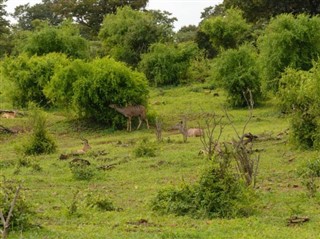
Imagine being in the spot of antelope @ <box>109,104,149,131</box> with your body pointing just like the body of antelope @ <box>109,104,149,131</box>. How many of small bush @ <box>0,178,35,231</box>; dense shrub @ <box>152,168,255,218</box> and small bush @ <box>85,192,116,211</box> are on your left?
3

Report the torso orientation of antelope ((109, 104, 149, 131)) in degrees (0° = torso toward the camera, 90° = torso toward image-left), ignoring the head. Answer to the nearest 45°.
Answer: approximately 90°

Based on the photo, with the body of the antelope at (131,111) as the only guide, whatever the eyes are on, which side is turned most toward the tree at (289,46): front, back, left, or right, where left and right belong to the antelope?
back

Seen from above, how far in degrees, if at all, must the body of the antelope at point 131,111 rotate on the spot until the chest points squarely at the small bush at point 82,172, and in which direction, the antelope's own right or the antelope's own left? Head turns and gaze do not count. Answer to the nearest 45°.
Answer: approximately 90° to the antelope's own left

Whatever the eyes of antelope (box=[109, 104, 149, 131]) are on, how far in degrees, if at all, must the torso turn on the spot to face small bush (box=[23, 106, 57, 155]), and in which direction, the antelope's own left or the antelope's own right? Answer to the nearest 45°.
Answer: approximately 45° to the antelope's own left

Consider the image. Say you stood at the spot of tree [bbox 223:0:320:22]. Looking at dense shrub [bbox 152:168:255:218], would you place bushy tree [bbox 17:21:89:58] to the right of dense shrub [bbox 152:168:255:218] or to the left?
right

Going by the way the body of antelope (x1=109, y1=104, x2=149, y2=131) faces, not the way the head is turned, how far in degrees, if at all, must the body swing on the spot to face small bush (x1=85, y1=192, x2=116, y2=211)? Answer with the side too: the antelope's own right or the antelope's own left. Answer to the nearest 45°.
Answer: approximately 90° to the antelope's own left

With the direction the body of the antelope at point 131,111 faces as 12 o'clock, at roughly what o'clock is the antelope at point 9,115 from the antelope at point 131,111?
the antelope at point 9,115 is roughly at 1 o'clock from the antelope at point 131,111.

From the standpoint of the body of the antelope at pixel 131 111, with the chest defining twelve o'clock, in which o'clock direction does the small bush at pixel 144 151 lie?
The small bush is roughly at 9 o'clock from the antelope.

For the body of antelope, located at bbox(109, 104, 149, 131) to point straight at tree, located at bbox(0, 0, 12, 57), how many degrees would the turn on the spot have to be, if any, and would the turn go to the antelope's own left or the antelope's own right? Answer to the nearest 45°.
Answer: approximately 45° to the antelope's own right

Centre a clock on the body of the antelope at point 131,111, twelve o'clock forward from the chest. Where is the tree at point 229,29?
The tree is roughly at 4 o'clock from the antelope.

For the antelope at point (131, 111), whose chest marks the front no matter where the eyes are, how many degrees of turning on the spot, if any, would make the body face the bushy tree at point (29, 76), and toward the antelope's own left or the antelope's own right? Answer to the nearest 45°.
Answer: approximately 45° to the antelope's own right
